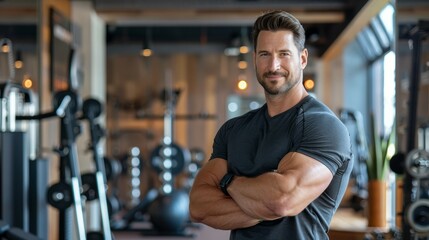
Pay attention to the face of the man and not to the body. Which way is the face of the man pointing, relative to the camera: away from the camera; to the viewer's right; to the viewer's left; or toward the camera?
toward the camera

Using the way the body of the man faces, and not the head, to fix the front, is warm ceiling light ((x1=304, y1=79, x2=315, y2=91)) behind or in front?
behind

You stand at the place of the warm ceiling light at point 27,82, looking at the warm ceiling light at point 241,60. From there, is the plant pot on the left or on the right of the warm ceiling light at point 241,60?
right

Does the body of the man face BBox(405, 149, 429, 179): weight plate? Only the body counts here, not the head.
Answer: no

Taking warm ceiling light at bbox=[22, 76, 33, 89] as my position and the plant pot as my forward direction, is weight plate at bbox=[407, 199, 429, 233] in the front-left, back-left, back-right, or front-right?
front-right

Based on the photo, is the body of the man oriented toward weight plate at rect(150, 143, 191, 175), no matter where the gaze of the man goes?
no

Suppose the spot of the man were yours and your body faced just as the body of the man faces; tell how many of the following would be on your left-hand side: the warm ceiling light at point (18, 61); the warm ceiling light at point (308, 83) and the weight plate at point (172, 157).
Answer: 0

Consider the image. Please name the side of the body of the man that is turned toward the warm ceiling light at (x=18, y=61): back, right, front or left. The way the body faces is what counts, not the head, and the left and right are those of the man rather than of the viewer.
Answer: right

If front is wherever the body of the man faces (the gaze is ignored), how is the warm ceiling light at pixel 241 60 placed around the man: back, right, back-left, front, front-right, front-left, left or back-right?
back-right

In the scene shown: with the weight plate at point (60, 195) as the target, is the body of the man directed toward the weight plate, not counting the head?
no

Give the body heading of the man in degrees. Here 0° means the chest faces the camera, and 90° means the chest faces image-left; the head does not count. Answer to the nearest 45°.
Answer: approximately 45°

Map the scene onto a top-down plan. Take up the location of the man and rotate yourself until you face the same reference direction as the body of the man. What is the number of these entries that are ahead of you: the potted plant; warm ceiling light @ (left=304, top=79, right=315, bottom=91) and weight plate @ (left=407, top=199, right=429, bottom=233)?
0
